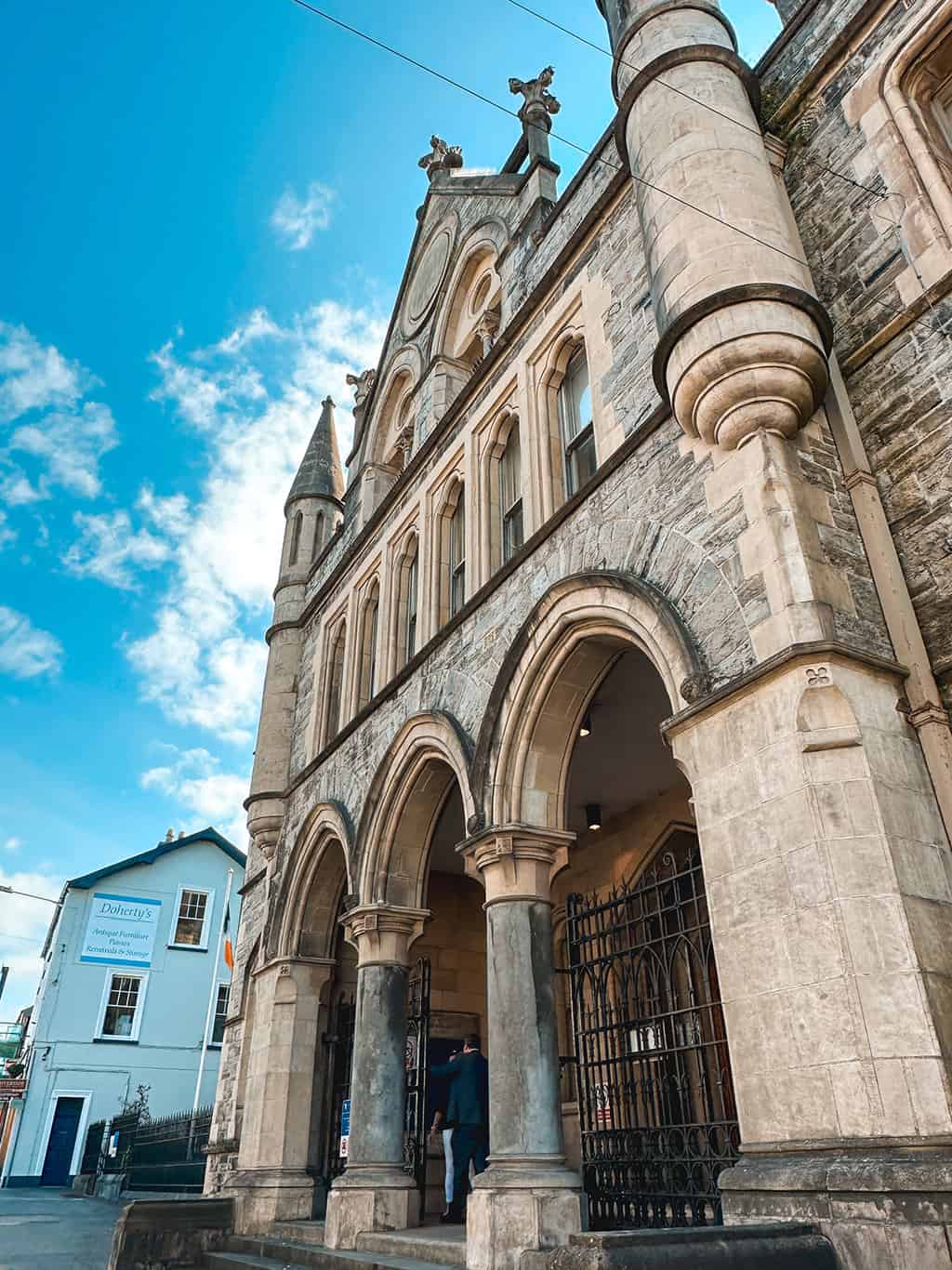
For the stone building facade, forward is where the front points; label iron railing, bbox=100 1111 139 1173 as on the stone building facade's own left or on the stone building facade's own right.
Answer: on the stone building facade's own right

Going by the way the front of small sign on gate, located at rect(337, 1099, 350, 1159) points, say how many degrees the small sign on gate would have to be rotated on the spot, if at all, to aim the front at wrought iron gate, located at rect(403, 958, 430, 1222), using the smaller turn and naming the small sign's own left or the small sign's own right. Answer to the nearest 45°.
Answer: approximately 90° to the small sign's own left

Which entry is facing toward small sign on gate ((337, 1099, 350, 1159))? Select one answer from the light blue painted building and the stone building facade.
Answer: the light blue painted building

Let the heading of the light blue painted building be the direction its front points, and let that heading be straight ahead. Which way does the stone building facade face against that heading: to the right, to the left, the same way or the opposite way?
to the right

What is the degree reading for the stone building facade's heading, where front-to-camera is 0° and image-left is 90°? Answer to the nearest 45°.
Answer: approximately 45°

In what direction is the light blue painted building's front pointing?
toward the camera

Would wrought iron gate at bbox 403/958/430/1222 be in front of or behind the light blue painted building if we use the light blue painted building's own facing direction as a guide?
in front

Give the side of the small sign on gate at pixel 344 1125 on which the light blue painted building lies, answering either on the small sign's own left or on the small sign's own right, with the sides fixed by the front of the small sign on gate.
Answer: on the small sign's own right

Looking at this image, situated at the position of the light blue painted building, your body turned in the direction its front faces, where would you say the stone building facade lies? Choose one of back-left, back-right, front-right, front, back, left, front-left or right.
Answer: front

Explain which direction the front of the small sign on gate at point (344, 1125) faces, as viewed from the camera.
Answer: facing the viewer and to the left of the viewer
